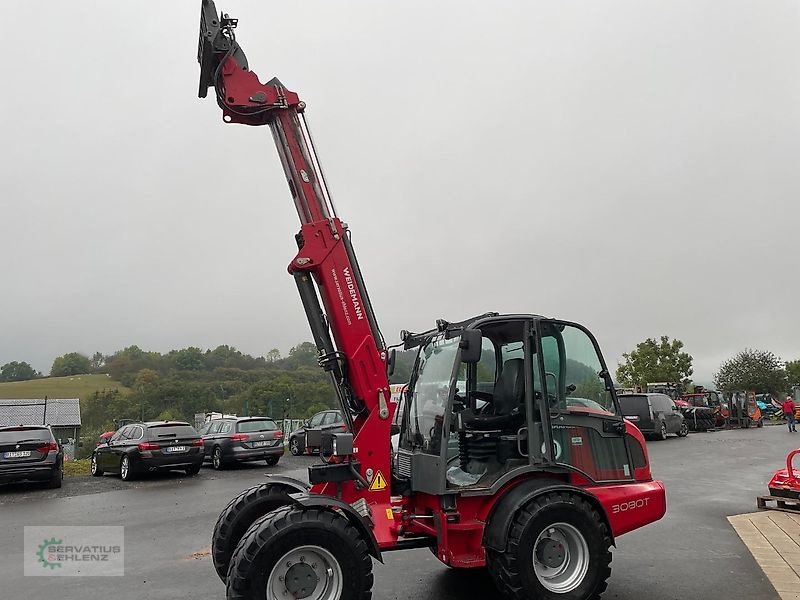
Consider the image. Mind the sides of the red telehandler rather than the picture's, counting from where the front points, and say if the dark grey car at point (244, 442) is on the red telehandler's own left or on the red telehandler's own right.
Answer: on the red telehandler's own right

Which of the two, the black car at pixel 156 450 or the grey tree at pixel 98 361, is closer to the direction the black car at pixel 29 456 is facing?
the grey tree

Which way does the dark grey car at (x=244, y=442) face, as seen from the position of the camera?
facing away from the viewer and to the left of the viewer

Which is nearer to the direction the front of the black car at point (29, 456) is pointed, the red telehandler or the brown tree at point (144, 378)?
the brown tree

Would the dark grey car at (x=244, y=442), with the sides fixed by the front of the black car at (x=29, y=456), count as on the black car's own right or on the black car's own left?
on the black car's own right

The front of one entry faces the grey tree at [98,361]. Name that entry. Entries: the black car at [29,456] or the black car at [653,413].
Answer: the black car at [29,456]

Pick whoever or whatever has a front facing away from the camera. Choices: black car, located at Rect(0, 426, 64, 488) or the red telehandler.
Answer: the black car

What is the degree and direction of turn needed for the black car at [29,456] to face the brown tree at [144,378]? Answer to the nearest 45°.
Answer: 0° — it already faces it

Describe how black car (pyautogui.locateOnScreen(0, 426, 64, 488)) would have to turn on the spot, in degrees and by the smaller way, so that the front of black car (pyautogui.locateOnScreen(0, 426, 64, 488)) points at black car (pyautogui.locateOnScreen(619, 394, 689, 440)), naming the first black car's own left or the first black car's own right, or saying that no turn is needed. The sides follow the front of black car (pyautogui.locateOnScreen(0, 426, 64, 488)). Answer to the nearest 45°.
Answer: approximately 90° to the first black car's own right

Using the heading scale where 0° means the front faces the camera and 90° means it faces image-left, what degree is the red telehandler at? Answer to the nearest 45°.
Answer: approximately 90°

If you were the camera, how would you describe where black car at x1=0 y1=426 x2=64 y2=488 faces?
facing away from the viewer

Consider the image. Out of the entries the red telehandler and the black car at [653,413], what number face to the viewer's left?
1

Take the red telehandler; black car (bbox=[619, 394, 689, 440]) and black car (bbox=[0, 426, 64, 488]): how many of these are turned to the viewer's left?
1

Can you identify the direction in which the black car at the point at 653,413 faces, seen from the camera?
facing away from the viewer and to the right of the viewer
